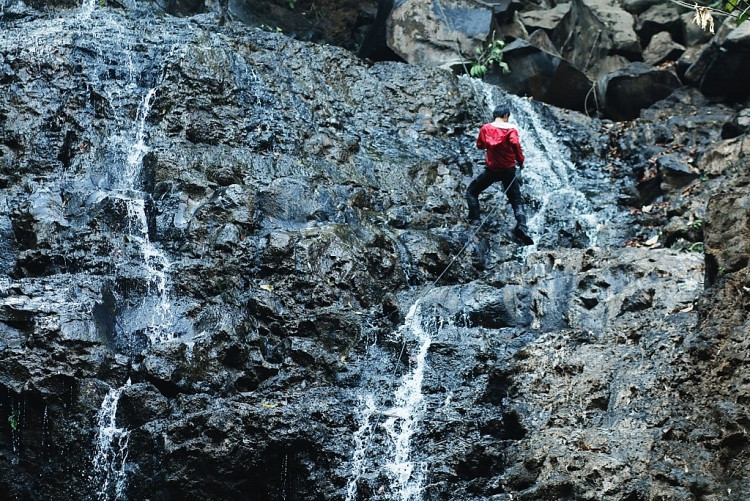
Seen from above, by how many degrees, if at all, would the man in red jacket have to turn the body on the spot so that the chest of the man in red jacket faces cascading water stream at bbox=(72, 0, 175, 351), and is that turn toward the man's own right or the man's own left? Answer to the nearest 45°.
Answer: approximately 90° to the man's own left

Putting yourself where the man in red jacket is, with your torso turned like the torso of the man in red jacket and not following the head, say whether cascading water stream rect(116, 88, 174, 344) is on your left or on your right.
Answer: on your left

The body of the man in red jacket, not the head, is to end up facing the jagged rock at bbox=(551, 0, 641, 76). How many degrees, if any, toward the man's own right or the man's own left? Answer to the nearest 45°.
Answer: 0° — they already face it

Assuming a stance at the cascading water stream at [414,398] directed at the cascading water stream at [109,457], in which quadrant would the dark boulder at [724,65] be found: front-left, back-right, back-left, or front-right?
back-right

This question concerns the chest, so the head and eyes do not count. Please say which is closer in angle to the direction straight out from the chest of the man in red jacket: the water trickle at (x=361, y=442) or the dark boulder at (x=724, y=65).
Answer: the dark boulder

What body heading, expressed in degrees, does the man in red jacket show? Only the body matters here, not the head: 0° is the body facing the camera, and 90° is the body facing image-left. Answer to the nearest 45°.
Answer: approximately 180°
